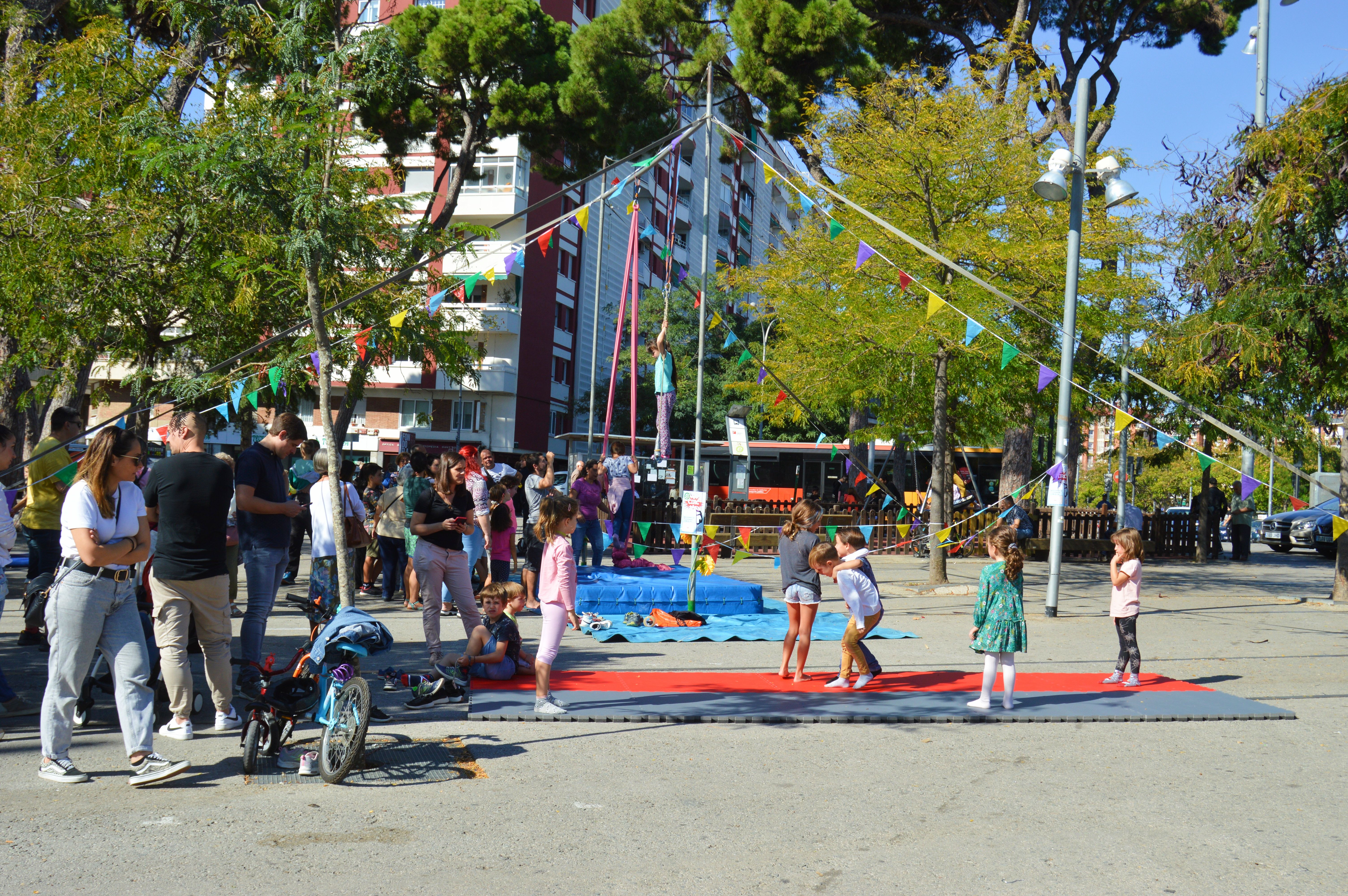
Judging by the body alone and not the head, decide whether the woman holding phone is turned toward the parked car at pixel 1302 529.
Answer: no

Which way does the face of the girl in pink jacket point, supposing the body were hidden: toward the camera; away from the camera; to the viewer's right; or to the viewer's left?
to the viewer's right

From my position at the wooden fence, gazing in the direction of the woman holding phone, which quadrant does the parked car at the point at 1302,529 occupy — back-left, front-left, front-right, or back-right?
back-left

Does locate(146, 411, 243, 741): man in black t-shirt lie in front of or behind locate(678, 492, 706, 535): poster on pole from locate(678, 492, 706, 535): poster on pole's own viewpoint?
in front

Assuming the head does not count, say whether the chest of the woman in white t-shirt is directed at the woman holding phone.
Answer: no

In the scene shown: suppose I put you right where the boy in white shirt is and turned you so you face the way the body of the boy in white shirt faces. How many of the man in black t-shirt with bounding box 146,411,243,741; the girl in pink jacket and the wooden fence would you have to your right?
1

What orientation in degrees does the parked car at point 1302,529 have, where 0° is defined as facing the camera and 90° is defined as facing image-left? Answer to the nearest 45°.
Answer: approximately 45°

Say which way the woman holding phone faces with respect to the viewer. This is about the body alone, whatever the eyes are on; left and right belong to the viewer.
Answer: facing the viewer and to the right of the viewer

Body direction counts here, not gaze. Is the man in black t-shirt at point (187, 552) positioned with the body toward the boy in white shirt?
no

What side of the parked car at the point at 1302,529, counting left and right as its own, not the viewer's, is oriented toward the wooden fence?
front

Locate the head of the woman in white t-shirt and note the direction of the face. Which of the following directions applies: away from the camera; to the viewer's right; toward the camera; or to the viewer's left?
to the viewer's right

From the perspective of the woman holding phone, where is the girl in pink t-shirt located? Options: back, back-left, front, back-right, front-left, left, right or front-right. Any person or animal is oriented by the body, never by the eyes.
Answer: front-left

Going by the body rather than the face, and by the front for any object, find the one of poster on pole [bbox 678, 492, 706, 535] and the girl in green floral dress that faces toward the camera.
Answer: the poster on pole

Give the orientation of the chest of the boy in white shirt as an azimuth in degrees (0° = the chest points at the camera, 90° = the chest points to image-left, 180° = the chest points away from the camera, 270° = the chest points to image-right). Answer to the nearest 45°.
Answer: approximately 90°

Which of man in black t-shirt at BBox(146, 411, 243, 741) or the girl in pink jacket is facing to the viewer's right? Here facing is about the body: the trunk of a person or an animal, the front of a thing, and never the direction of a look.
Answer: the girl in pink jacket

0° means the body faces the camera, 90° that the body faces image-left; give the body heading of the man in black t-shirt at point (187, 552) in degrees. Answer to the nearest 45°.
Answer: approximately 180°

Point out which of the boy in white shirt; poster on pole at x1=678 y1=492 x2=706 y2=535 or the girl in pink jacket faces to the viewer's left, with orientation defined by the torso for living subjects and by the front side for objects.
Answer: the boy in white shirt

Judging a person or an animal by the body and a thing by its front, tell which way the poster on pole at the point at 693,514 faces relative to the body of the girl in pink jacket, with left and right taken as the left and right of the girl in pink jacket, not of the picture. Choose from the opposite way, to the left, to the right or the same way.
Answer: to the right
